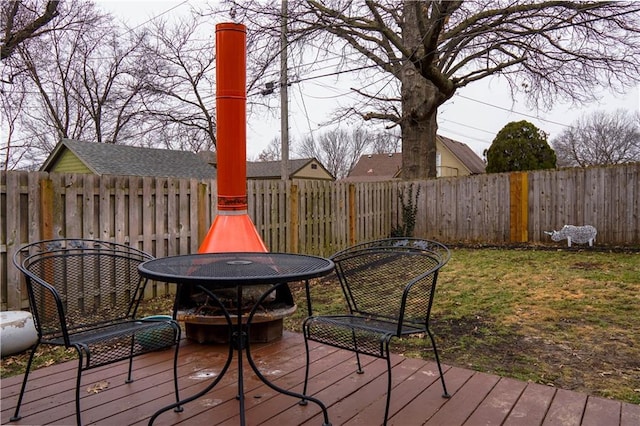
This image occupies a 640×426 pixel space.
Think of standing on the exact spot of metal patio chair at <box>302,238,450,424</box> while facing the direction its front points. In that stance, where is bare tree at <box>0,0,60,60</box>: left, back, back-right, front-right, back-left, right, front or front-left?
right

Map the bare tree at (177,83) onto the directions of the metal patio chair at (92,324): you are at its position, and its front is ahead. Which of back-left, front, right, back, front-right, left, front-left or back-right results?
back-left

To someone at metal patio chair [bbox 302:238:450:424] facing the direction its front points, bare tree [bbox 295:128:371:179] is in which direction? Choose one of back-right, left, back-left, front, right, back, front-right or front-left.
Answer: back-right

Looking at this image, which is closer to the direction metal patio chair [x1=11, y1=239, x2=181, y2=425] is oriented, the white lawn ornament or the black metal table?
the black metal table

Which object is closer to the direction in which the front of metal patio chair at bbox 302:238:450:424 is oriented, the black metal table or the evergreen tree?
the black metal table

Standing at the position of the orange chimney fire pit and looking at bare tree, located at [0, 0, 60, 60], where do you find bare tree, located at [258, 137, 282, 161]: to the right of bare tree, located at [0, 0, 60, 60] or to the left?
right

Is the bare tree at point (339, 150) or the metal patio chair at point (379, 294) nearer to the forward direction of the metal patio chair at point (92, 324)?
the metal patio chair

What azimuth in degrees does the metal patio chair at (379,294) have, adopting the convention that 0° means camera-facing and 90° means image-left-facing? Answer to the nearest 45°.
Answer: approximately 45°

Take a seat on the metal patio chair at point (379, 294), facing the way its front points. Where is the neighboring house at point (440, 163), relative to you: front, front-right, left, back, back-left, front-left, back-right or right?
back-right

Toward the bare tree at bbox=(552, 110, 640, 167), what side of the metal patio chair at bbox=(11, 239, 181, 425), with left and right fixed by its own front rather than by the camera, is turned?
left

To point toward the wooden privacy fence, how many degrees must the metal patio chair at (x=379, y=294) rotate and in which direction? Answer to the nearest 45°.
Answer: approximately 135° to its right

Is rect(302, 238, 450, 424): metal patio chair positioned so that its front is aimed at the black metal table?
yes

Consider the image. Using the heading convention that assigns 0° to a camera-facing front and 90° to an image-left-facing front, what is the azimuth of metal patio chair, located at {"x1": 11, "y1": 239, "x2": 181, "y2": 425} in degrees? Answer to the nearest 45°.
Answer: approximately 315°

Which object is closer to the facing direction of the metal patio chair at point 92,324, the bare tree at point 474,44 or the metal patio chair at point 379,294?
the metal patio chair
